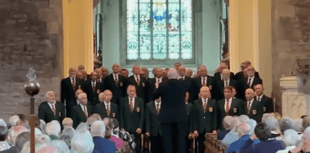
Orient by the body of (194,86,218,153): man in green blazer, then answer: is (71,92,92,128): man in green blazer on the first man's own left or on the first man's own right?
on the first man's own right

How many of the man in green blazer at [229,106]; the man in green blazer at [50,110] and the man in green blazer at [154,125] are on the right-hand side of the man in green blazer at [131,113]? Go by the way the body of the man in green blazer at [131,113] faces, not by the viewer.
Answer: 1

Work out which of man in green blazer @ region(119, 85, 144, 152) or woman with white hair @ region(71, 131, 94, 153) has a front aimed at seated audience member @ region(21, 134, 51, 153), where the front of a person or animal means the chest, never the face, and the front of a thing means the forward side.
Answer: the man in green blazer

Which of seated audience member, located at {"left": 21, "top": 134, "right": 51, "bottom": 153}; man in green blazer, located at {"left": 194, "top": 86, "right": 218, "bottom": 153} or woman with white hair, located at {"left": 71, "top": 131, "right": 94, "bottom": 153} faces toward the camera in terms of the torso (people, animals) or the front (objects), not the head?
the man in green blazer

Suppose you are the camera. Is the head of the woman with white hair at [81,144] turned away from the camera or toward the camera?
away from the camera

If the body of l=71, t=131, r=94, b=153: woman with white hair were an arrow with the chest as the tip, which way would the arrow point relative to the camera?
away from the camera

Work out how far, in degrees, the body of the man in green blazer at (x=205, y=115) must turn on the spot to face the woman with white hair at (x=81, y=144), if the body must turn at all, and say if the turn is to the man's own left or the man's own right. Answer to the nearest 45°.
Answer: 0° — they already face them

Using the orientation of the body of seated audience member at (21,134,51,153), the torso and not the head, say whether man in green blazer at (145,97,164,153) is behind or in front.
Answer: in front

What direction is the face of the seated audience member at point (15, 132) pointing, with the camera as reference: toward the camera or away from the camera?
away from the camera

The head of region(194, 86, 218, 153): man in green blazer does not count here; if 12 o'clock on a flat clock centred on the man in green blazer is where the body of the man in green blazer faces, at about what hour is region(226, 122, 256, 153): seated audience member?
The seated audience member is roughly at 12 o'clock from the man in green blazer.

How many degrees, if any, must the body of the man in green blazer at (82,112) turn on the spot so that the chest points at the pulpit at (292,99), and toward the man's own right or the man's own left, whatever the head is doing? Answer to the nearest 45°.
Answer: approximately 45° to the man's own left

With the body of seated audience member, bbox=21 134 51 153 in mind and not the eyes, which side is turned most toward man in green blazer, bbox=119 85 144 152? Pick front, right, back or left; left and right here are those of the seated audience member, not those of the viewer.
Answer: front

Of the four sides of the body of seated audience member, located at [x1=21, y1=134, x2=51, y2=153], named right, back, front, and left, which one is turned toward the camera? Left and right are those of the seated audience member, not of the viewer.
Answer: back

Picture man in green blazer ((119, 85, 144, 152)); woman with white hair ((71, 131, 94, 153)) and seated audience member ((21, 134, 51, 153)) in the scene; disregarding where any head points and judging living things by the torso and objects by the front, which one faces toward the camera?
the man in green blazer

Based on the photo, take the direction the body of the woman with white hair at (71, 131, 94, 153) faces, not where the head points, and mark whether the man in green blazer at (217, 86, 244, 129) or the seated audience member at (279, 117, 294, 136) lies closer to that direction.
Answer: the man in green blazer
